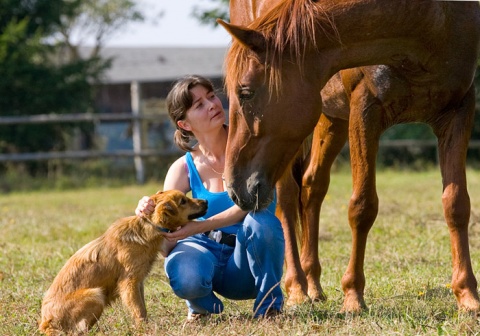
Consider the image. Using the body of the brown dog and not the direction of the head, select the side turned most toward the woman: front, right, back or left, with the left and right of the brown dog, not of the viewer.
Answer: front

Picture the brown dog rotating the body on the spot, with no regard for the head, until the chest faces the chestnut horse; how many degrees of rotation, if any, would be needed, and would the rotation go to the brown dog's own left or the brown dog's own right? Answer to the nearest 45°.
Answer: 0° — it already faces it

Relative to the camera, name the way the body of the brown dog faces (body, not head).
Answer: to the viewer's right

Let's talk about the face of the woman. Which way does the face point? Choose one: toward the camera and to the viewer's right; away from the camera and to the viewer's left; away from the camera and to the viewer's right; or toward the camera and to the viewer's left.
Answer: toward the camera and to the viewer's right

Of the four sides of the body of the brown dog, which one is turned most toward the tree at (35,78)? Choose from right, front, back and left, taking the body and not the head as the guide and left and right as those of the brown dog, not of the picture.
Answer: left
